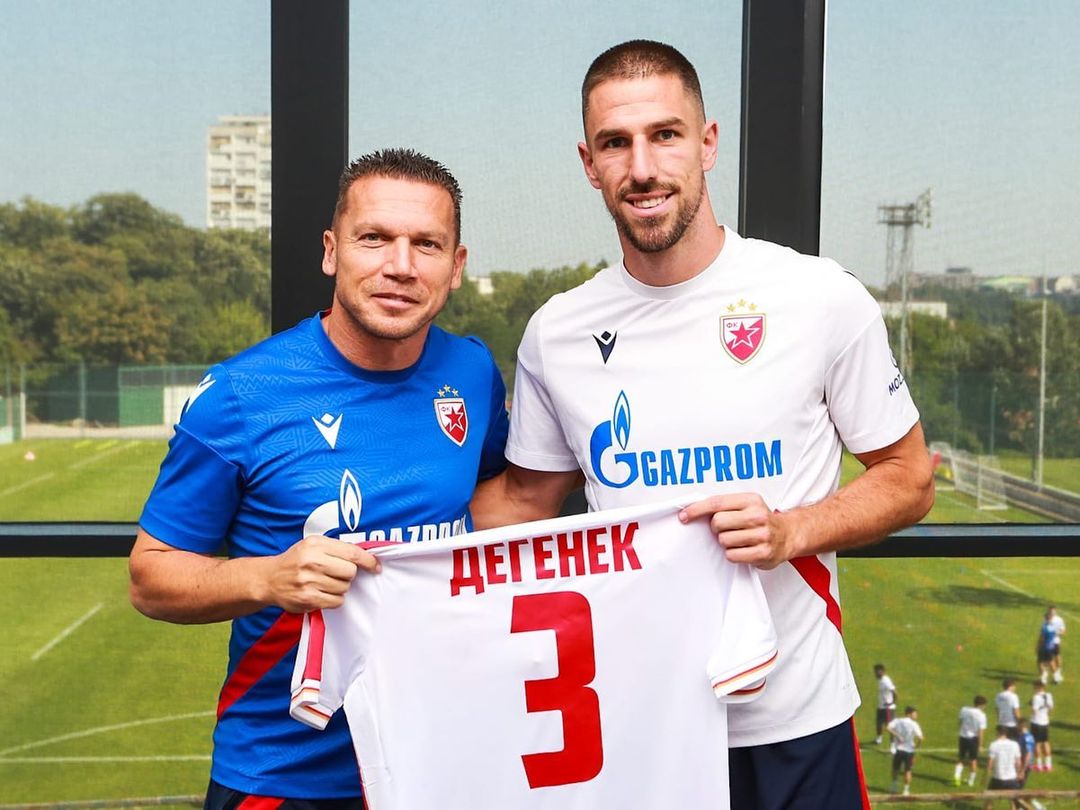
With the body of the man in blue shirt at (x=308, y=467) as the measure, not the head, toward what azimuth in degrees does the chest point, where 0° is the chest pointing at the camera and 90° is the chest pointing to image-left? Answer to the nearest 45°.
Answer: approximately 315°

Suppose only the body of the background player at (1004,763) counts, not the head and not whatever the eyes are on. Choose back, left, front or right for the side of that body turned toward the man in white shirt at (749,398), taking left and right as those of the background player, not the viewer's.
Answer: back

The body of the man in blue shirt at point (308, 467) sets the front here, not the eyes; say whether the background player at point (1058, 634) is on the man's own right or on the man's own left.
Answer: on the man's own left

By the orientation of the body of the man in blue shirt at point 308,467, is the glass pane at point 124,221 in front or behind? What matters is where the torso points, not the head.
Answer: behind

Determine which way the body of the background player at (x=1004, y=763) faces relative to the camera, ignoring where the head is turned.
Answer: away from the camera

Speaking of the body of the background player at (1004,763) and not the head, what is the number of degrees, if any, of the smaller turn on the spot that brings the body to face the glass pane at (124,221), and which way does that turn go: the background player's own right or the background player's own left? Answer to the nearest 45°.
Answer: approximately 135° to the background player's own left

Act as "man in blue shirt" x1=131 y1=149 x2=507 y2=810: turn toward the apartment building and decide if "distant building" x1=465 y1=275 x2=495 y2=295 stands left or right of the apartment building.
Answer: right

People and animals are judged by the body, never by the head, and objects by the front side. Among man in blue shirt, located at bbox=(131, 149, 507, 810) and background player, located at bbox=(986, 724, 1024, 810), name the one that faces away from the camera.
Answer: the background player
